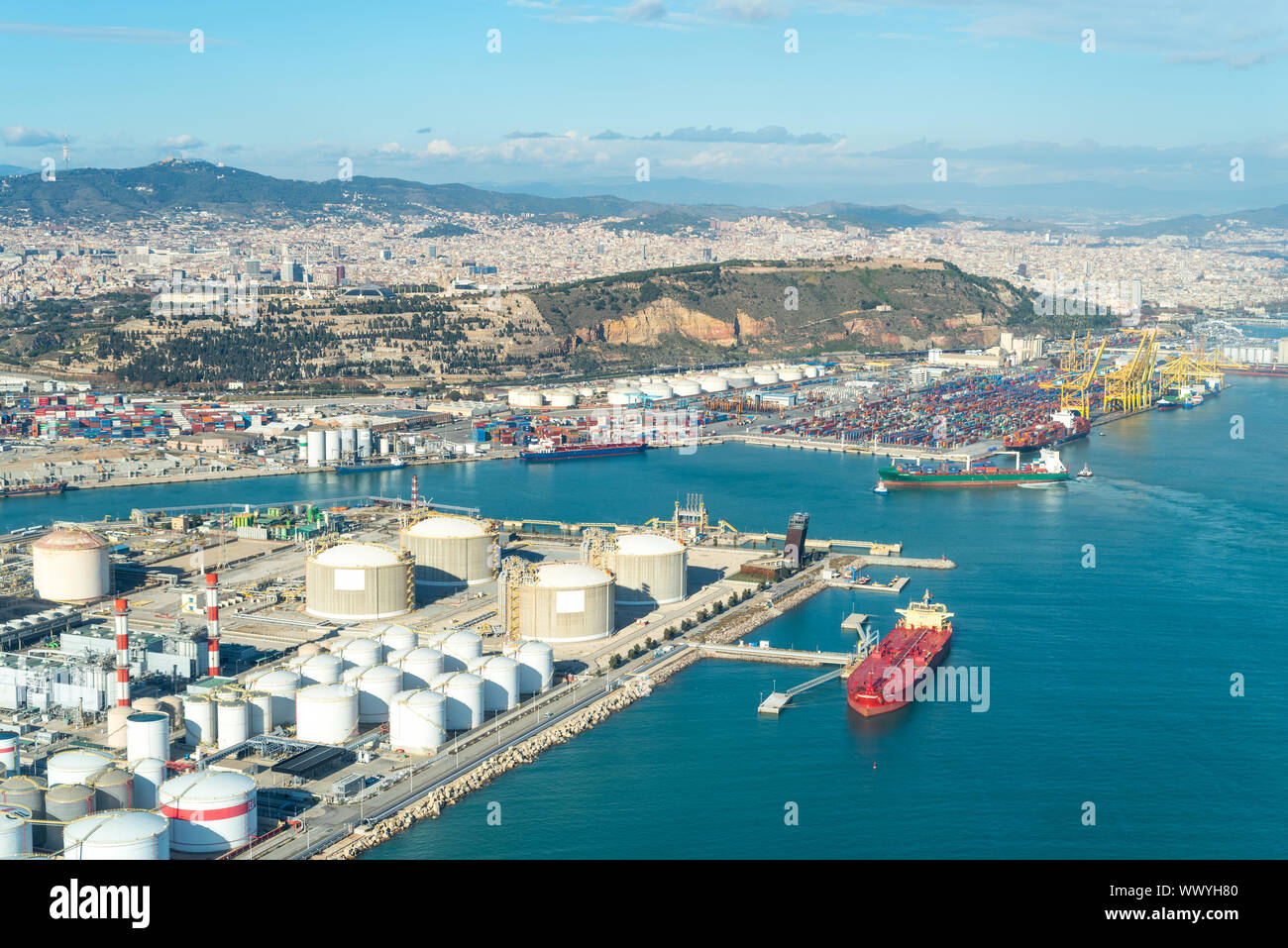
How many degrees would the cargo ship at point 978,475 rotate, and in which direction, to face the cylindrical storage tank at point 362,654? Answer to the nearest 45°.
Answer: approximately 90° to its left

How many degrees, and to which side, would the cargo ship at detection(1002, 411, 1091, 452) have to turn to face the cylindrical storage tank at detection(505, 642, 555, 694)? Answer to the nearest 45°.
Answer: approximately 45° to its left

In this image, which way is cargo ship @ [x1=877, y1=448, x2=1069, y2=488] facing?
to the viewer's left

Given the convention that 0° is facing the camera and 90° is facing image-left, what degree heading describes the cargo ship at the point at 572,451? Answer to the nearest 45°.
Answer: approximately 270°

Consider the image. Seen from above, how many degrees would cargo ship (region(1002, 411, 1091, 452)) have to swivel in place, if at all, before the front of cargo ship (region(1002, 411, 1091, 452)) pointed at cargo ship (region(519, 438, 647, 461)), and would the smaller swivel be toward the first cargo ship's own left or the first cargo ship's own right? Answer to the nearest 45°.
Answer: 0° — it already faces it

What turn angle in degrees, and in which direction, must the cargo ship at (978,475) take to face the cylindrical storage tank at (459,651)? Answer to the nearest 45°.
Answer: approximately 90° to its left

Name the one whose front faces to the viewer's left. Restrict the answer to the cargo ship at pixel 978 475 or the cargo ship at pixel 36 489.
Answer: the cargo ship at pixel 978 475
